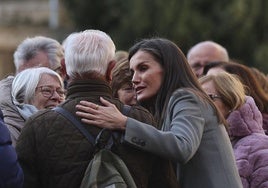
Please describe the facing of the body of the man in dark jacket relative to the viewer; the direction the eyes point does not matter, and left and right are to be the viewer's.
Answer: facing away from the viewer

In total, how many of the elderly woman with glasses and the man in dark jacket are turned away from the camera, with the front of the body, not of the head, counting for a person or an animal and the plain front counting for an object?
1

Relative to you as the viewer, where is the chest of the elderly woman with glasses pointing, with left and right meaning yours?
facing the viewer and to the right of the viewer

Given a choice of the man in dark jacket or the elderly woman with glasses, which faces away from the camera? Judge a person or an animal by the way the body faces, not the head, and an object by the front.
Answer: the man in dark jacket
